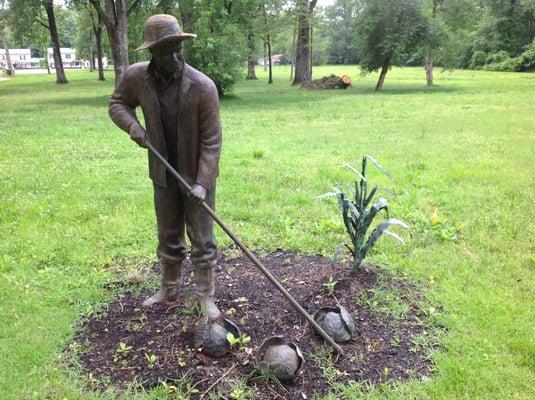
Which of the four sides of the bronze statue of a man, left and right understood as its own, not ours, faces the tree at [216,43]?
back

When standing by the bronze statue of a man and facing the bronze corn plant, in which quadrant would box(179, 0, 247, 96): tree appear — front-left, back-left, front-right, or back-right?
front-left

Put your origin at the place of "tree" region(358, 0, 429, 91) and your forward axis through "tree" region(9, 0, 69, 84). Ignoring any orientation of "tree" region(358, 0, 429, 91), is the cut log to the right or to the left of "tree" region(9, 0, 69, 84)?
right

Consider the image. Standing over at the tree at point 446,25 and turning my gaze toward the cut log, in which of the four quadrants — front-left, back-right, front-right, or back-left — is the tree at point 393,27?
front-left

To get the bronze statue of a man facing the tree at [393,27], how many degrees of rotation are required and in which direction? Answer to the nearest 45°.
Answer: approximately 135° to its left

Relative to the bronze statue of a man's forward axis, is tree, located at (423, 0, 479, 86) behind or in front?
behind

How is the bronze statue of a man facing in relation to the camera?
toward the camera

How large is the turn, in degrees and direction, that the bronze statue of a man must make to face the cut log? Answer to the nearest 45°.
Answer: approximately 180°

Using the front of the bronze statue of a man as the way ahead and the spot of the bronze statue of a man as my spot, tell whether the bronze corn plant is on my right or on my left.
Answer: on my left

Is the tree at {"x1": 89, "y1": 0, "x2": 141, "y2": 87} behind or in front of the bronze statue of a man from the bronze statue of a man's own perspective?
behind

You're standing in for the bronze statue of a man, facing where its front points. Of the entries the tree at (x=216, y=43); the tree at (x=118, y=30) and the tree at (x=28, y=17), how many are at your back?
3
